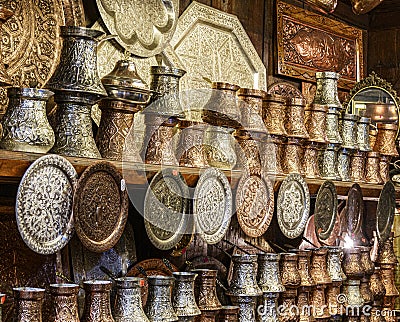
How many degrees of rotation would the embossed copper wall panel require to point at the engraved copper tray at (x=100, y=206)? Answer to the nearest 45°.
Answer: approximately 45° to its right

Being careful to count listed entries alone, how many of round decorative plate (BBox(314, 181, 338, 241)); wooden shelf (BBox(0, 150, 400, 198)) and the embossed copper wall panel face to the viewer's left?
0

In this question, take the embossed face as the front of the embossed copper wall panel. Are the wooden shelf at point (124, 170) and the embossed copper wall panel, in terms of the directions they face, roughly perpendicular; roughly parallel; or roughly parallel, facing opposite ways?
roughly parallel

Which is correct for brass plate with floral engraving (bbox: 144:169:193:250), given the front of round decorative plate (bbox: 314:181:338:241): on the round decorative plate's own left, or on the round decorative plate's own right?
on the round decorative plate's own right

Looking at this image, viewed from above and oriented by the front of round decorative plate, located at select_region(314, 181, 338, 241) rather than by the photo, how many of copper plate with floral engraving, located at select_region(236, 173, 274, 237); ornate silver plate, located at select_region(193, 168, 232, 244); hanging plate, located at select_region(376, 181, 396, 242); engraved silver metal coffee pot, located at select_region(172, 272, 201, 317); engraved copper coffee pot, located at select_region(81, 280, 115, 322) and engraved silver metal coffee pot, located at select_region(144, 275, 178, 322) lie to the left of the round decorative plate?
1

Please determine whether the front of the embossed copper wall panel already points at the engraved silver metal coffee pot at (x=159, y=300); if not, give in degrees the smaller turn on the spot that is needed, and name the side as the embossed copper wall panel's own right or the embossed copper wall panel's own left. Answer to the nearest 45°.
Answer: approximately 45° to the embossed copper wall panel's own right

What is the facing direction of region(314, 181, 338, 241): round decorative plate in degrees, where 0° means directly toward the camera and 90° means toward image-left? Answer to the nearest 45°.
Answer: approximately 315°
